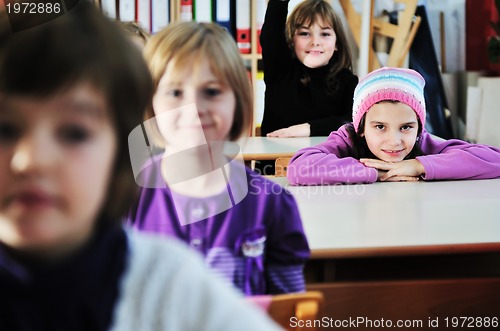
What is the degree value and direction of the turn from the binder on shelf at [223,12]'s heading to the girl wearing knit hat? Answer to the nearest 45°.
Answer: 0° — it already faces them

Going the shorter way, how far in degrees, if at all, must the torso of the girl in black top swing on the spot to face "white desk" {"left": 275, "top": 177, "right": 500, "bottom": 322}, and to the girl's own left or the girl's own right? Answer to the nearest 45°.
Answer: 0° — they already face it

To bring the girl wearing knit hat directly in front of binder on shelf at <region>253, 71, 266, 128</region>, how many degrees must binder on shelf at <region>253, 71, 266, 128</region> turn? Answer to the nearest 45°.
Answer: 0° — it already faces them
